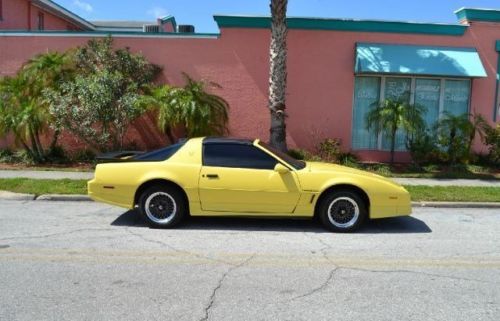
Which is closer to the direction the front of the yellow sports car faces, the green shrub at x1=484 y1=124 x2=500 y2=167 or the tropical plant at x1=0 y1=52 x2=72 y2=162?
the green shrub

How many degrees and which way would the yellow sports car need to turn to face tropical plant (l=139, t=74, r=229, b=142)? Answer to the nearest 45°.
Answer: approximately 90° to its left

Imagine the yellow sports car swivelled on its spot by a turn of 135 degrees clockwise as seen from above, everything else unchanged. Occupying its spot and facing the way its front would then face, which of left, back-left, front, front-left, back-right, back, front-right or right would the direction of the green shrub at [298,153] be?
back-right

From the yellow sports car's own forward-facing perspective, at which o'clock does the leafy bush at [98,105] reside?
The leafy bush is roughly at 8 o'clock from the yellow sports car.

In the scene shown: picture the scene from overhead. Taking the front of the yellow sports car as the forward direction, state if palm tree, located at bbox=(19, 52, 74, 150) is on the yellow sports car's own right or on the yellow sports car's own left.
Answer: on the yellow sports car's own left

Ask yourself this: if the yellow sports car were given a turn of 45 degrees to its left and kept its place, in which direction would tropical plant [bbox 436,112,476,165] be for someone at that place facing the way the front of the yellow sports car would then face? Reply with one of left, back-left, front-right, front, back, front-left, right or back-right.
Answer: front

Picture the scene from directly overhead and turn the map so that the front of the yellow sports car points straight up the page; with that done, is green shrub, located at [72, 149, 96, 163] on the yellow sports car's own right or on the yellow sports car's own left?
on the yellow sports car's own left

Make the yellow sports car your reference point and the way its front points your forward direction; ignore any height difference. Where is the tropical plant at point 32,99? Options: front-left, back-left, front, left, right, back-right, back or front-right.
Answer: back-left

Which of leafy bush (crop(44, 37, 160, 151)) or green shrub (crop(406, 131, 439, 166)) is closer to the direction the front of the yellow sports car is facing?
the green shrub

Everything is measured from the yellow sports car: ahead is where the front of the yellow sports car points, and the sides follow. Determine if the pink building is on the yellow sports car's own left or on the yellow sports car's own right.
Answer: on the yellow sports car's own left

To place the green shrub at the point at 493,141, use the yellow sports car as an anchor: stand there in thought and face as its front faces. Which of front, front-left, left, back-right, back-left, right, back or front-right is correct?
front-left

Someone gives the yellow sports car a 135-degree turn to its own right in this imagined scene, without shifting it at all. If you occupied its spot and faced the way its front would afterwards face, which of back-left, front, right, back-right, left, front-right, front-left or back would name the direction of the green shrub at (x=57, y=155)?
right

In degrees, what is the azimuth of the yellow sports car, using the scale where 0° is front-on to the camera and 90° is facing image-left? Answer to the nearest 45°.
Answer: approximately 270°
